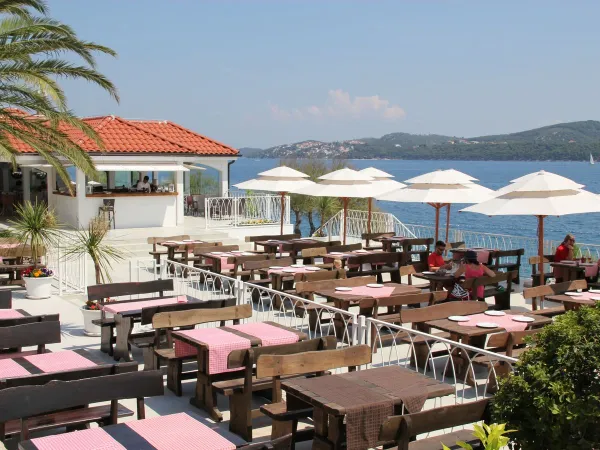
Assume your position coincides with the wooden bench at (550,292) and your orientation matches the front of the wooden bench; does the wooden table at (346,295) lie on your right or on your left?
on your right

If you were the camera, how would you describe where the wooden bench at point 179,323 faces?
facing the viewer and to the right of the viewer

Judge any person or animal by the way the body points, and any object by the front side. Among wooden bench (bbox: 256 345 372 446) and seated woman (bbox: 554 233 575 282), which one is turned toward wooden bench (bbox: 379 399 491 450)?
wooden bench (bbox: 256 345 372 446)

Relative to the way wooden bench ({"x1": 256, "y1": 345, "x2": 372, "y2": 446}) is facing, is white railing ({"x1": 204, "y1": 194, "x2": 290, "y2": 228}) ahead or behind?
behind

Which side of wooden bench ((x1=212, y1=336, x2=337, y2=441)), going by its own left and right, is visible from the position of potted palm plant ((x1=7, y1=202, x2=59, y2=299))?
front

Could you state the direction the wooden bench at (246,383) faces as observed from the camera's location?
facing away from the viewer and to the left of the viewer

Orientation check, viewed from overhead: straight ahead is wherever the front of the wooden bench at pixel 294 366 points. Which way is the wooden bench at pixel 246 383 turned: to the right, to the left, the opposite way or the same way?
the opposite way

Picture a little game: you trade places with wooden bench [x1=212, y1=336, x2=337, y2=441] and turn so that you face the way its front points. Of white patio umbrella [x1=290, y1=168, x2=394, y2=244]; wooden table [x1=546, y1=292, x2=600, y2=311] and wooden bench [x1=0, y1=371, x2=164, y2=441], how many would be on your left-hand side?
1

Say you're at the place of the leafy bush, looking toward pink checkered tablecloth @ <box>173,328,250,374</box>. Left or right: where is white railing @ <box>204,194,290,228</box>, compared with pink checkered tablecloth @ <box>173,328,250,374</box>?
right

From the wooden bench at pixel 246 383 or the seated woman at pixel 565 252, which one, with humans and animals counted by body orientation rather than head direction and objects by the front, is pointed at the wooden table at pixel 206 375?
the wooden bench

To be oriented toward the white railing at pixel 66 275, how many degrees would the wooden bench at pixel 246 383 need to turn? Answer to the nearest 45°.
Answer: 0° — it already faces it

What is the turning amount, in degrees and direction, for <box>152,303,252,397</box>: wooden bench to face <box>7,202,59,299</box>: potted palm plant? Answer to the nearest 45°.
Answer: approximately 180°

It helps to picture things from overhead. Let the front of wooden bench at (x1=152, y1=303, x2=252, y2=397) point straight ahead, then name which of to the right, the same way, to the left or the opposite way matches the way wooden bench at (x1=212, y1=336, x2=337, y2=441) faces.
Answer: the opposite way
